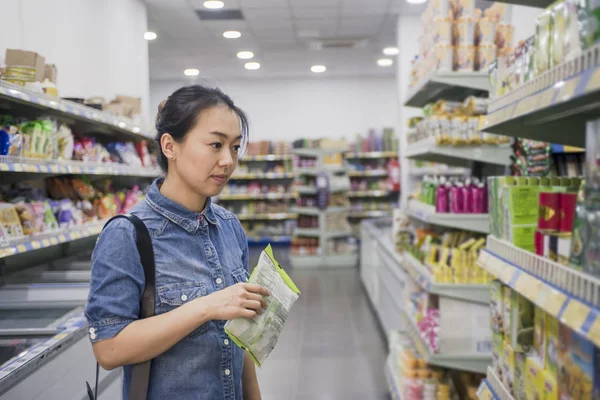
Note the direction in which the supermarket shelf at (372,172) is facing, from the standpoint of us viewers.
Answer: facing the viewer

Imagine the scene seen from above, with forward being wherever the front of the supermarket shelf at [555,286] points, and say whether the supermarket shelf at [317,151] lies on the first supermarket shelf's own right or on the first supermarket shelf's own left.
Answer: on the first supermarket shelf's own right

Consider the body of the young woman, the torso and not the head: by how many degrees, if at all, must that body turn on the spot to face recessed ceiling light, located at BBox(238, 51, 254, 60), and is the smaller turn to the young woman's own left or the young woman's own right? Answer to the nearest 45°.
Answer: approximately 135° to the young woman's own left

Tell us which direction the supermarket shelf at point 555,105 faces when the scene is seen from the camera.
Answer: facing the viewer and to the left of the viewer

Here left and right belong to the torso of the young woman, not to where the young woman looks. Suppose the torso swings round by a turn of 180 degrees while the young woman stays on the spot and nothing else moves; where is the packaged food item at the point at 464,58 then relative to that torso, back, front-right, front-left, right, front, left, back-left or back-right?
right

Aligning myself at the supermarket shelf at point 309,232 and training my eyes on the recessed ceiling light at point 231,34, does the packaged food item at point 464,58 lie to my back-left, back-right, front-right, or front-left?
front-left

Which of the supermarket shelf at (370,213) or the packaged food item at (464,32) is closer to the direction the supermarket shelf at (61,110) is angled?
the packaged food item

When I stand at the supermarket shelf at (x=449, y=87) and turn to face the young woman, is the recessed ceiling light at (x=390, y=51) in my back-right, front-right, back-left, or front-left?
back-right

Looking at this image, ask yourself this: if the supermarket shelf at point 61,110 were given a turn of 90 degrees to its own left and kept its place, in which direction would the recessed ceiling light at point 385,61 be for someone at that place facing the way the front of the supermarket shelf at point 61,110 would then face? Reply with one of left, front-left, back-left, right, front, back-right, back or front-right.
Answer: front

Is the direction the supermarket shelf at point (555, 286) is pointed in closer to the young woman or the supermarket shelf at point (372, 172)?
the young woman

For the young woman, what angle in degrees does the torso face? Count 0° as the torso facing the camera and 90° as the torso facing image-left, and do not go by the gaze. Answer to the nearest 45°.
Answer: approximately 315°

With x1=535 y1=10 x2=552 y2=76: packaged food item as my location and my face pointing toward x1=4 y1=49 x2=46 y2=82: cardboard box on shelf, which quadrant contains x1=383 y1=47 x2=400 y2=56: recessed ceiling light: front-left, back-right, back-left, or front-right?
front-right

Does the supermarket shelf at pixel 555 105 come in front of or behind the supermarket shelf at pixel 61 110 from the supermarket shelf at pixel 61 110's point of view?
in front

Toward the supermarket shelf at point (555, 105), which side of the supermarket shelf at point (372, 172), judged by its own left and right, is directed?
front

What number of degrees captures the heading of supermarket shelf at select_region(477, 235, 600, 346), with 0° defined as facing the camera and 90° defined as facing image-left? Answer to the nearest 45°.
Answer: approximately 45°
